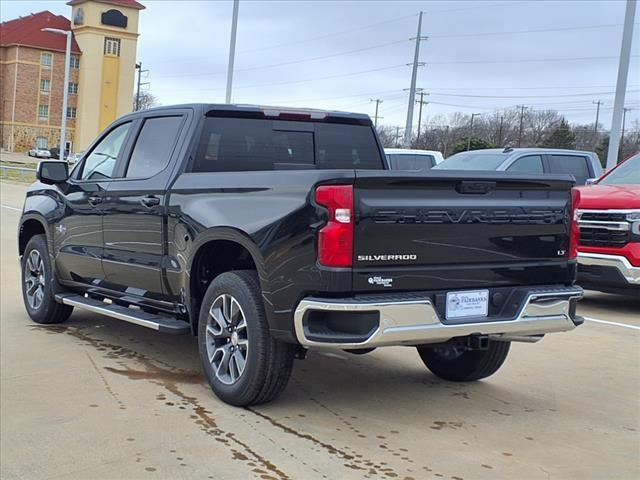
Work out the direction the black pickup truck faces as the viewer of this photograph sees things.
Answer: facing away from the viewer and to the left of the viewer

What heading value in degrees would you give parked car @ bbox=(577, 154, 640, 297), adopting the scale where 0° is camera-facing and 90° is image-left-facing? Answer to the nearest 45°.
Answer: approximately 45°

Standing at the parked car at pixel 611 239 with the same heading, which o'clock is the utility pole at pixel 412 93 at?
The utility pole is roughly at 4 o'clock from the parked car.

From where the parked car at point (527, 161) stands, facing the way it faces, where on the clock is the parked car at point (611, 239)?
the parked car at point (611, 239) is roughly at 10 o'clock from the parked car at point (527, 161).

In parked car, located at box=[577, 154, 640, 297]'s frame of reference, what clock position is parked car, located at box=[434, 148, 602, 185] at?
parked car, located at box=[434, 148, 602, 185] is roughly at 4 o'clock from parked car, located at box=[577, 154, 640, 297].

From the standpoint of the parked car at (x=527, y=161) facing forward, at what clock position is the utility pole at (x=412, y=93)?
The utility pole is roughly at 4 o'clock from the parked car.
